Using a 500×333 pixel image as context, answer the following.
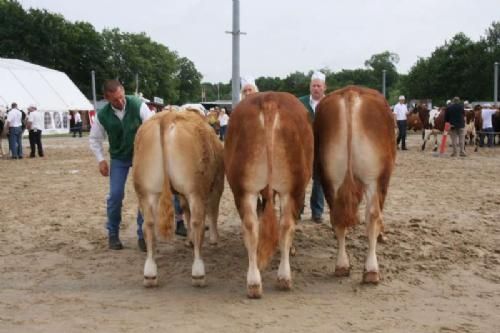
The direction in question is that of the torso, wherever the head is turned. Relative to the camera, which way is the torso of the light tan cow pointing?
away from the camera

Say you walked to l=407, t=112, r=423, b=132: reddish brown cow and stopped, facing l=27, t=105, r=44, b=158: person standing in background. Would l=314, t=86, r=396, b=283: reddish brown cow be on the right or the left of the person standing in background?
left

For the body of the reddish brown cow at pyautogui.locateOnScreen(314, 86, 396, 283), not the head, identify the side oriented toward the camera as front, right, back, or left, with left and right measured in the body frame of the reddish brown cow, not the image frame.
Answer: back

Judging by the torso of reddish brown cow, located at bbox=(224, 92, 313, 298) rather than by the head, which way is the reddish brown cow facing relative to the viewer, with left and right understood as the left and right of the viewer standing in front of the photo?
facing away from the viewer

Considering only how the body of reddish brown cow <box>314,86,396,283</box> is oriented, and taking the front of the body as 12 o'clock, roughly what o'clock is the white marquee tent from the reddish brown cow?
The white marquee tent is roughly at 11 o'clock from the reddish brown cow.

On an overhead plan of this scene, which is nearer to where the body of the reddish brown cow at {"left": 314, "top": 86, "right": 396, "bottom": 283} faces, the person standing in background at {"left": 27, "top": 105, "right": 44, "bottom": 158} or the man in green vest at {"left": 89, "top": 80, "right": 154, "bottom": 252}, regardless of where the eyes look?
the person standing in background

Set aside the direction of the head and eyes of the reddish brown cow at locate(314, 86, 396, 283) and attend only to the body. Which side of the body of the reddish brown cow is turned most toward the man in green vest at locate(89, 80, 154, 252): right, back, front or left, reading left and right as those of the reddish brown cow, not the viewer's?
left

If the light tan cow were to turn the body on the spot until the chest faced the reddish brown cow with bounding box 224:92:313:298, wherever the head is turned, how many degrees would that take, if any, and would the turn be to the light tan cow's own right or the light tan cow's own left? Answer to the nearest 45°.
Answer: approximately 135° to the light tan cow's own right

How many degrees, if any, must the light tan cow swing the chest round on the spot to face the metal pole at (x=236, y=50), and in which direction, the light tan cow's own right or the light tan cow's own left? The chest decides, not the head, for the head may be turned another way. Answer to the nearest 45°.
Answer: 0° — it already faces it

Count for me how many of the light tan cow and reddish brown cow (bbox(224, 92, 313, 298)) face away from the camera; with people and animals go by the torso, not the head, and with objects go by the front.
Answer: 2

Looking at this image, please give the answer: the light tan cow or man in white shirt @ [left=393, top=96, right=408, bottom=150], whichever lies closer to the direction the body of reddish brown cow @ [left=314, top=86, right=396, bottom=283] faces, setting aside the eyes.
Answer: the man in white shirt

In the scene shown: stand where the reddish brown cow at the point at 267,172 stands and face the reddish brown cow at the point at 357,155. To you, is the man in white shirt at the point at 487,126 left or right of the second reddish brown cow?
left
